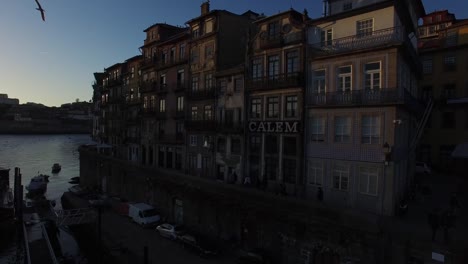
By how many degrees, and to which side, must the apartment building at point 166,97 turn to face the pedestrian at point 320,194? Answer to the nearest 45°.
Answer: approximately 90° to its left

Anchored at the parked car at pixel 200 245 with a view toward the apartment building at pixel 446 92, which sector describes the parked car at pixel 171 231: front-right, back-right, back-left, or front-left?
back-left

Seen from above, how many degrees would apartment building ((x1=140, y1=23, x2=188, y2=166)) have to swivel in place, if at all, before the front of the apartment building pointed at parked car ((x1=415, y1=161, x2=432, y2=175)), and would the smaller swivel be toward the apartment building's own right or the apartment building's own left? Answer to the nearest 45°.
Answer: approximately 90° to the apartment building's own left

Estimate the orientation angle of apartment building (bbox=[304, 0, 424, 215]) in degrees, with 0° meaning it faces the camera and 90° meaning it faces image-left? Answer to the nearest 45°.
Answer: approximately 45°

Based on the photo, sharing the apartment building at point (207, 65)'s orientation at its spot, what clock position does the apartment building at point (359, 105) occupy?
the apartment building at point (359, 105) is roughly at 9 o'clock from the apartment building at point (207, 65).

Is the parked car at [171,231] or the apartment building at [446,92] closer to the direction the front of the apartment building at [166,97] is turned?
the parked car

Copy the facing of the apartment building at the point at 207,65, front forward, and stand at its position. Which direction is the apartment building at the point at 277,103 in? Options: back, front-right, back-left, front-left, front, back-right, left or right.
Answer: left

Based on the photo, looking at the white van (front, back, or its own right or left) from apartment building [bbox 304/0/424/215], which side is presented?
front

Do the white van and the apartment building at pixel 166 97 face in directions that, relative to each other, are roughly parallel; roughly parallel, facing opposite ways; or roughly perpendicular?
roughly perpendicular

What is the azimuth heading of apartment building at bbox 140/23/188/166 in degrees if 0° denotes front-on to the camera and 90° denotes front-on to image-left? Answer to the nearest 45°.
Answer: approximately 45°
